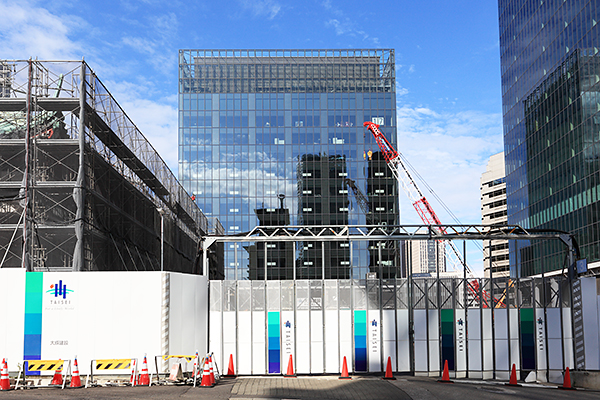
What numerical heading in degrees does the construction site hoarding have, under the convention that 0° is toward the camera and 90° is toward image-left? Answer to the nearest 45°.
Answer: approximately 0°

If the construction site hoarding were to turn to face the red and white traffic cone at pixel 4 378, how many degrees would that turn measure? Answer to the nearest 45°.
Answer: approximately 45° to its right

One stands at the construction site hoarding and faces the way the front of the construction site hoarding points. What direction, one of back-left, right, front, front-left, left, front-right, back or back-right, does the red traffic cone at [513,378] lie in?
left

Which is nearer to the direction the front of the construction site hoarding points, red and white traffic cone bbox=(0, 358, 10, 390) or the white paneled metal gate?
the red and white traffic cone

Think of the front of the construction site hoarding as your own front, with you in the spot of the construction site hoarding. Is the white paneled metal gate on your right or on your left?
on your left
